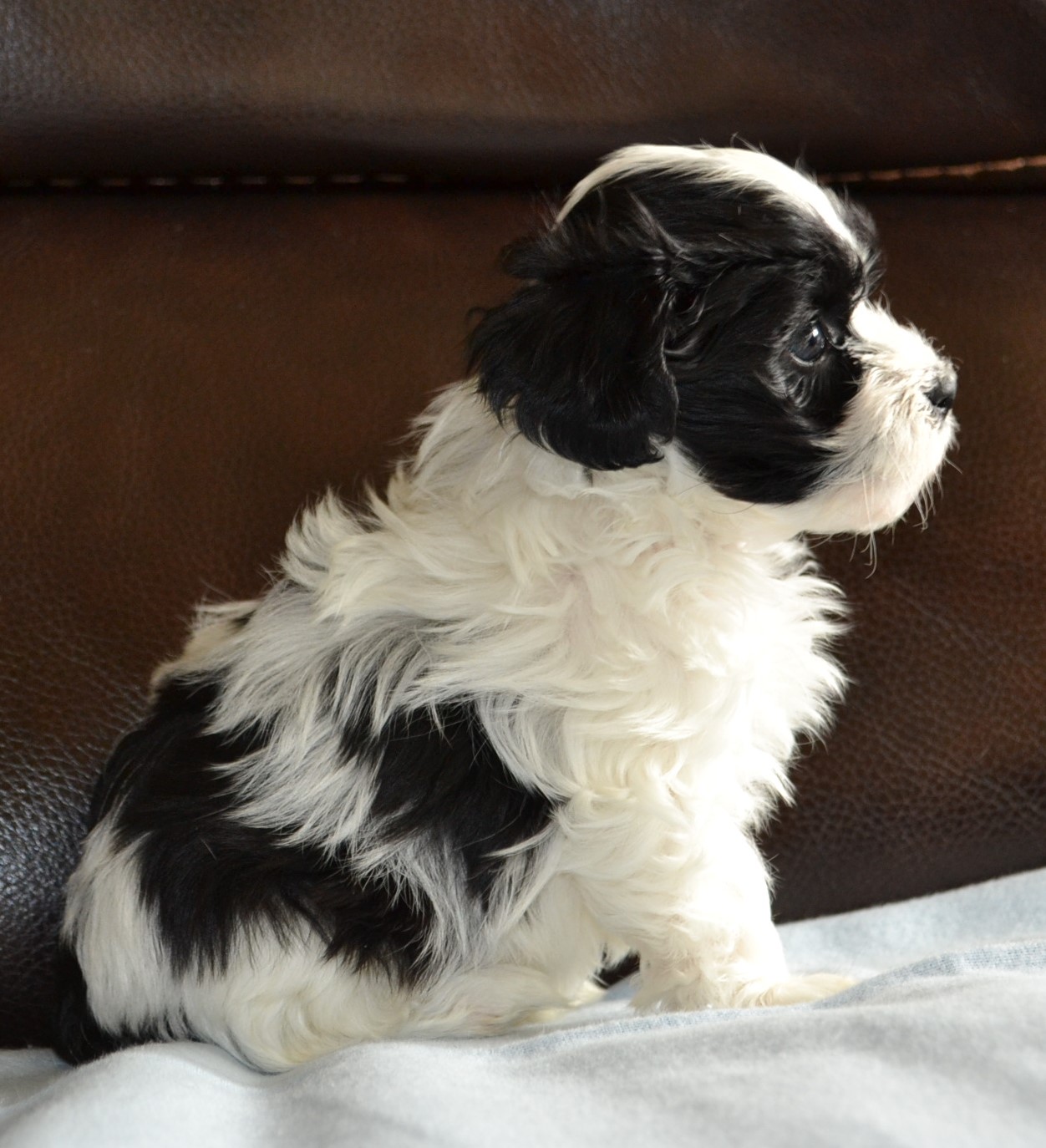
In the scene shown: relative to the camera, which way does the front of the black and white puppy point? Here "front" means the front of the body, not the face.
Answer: to the viewer's right

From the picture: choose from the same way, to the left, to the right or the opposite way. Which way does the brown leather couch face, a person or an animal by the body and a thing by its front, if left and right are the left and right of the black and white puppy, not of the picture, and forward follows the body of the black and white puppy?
to the right

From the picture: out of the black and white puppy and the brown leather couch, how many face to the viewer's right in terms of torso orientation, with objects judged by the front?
1

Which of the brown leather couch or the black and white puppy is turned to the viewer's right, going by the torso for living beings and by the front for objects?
the black and white puppy

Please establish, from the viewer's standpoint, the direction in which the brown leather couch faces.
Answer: facing the viewer
